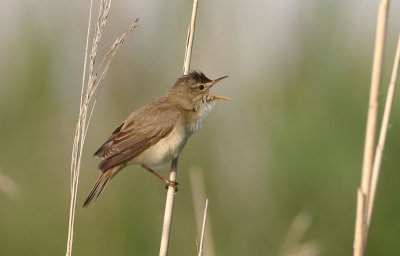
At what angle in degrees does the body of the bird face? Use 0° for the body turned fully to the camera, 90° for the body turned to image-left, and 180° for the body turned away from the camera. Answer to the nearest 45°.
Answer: approximately 270°
